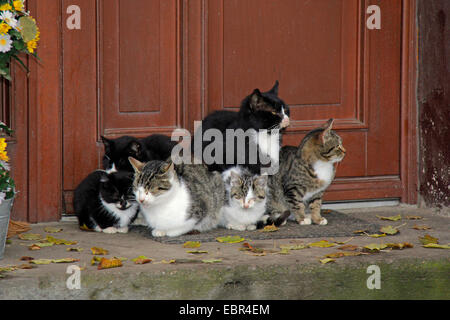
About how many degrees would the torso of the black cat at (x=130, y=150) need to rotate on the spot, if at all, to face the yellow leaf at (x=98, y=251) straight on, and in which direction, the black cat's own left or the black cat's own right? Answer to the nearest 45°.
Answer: approximately 45° to the black cat's own left

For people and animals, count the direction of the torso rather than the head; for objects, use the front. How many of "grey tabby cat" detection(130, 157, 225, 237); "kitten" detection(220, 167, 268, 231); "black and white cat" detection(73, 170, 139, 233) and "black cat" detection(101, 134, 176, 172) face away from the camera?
0

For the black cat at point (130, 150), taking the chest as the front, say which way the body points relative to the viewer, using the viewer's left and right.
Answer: facing the viewer and to the left of the viewer

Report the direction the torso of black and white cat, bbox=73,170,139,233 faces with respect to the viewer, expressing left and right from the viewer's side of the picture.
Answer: facing the viewer and to the right of the viewer

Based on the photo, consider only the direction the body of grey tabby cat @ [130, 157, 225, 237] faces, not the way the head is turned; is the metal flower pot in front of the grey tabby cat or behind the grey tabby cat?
in front

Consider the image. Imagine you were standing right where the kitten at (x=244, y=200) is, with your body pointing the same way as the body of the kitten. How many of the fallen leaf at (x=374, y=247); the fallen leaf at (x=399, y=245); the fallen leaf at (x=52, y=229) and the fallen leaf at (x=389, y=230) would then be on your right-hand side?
1

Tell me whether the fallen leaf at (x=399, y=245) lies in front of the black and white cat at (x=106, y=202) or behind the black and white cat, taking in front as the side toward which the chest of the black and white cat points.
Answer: in front

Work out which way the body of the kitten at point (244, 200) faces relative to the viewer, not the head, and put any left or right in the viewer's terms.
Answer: facing the viewer
